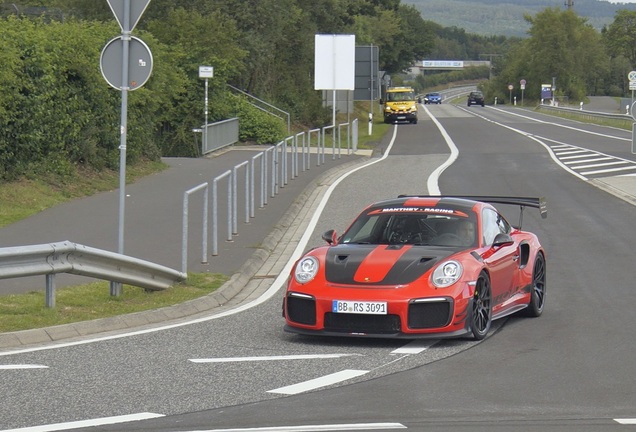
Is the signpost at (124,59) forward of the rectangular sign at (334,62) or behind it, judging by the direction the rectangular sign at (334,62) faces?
behind

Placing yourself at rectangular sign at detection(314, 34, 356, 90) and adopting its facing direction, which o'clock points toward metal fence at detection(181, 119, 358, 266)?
The metal fence is roughly at 6 o'clock from the rectangular sign.

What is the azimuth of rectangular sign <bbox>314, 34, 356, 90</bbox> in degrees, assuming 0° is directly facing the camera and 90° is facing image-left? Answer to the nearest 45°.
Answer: approximately 180°

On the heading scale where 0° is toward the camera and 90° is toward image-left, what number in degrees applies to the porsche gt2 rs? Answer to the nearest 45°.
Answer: approximately 45°

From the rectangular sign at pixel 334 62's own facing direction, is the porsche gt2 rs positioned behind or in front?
behind

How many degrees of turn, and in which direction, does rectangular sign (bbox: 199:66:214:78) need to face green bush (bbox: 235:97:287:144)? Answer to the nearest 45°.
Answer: approximately 180°

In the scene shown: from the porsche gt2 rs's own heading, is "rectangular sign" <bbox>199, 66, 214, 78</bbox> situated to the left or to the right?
on its right

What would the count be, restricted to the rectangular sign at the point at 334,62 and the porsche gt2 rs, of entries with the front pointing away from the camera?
1

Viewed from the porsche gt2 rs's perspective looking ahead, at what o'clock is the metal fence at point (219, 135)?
The metal fence is roughly at 4 o'clock from the porsche gt2 rs.

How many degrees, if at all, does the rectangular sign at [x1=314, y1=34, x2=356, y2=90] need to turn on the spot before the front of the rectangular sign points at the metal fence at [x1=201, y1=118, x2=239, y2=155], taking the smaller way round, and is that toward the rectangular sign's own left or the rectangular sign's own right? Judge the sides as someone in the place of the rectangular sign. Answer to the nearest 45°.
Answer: approximately 135° to the rectangular sign's own left
